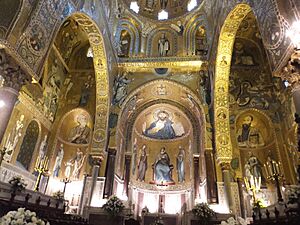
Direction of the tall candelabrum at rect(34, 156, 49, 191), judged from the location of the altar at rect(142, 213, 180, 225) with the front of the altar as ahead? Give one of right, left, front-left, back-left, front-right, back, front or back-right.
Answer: front-right

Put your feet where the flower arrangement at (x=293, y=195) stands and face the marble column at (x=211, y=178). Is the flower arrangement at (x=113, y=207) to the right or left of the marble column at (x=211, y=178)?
left

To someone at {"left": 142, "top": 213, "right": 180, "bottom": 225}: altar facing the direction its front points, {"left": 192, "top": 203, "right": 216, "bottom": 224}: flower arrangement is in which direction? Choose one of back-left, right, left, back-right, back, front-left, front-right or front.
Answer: front-left

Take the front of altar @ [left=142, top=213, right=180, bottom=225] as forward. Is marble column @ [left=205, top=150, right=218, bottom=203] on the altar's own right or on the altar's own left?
on the altar's own left

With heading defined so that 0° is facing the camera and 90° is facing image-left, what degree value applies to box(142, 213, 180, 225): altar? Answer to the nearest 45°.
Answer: approximately 0°

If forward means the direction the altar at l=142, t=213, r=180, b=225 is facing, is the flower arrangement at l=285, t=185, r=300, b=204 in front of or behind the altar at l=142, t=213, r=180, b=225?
in front
